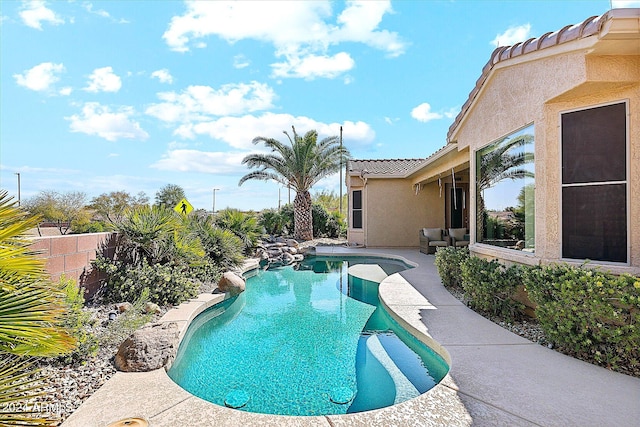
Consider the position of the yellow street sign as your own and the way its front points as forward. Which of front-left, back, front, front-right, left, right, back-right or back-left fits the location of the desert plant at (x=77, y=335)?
front

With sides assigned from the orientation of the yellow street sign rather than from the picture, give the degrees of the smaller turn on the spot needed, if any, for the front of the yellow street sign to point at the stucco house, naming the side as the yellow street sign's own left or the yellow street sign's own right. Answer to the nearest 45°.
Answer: approximately 45° to the yellow street sign's own left

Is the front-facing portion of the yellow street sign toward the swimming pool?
yes

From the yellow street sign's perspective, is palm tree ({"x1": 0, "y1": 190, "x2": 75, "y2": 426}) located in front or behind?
in front

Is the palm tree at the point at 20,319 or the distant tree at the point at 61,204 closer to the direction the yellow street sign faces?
the palm tree

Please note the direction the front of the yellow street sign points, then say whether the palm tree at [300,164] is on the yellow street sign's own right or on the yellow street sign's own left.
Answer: on the yellow street sign's own left

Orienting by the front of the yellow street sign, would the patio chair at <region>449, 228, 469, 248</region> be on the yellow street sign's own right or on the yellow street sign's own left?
on the yellow street sign's own left

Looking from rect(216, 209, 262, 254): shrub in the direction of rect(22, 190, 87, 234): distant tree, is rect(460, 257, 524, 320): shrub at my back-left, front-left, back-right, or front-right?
back-left

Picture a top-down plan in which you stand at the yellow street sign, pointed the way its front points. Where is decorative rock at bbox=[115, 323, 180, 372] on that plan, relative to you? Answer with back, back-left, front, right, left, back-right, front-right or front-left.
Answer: front

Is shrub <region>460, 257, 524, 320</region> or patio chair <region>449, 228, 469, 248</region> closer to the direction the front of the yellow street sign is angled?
the shrub

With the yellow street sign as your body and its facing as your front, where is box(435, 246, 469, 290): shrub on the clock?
The shrub is roughly at 11 o'clock from the yellow street sign.

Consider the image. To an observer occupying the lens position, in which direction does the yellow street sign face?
facing the viewer

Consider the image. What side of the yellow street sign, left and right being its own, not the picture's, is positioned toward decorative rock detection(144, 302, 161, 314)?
front
